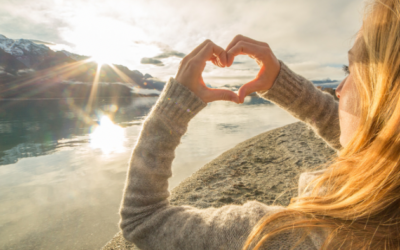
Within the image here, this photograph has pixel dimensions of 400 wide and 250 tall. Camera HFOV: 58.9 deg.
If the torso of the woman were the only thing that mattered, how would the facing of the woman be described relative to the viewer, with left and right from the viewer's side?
facing away from the viewer and to the left of the viewer

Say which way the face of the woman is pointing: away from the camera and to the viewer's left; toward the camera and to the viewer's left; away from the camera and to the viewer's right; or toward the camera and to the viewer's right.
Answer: away from the camera and to the viewer's left
